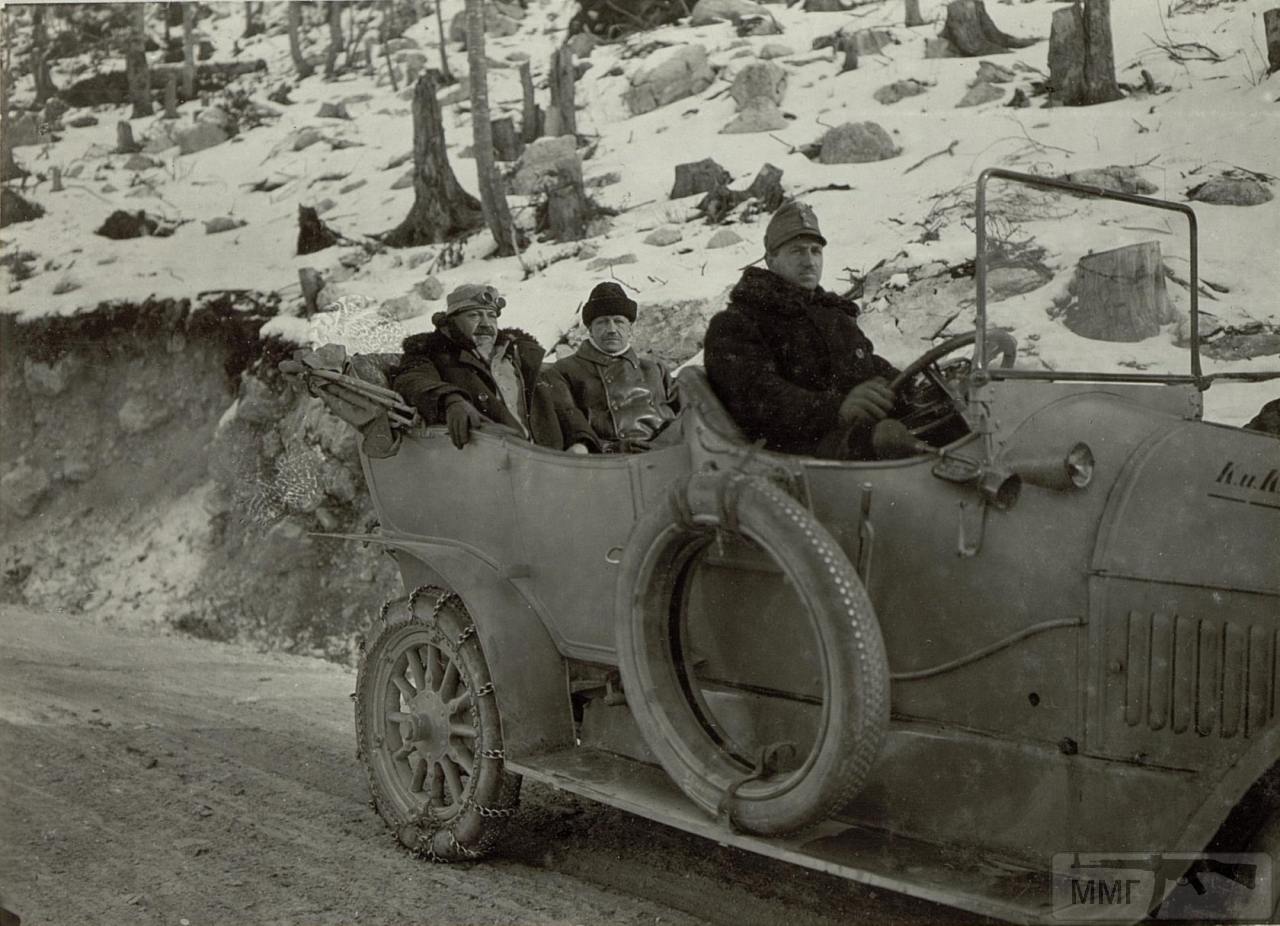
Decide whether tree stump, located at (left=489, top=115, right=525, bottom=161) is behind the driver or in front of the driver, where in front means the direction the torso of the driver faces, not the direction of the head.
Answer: behind

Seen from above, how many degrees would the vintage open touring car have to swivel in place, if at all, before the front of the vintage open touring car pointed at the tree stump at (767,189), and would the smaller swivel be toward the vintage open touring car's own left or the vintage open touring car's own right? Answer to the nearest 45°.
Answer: approximately 135° to the vintage open touring car's own left

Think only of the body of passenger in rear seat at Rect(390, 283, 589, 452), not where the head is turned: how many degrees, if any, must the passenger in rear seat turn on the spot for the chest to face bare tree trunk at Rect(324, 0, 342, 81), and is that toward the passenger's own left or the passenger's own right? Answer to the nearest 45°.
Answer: approximately 135° to the passenger's own left

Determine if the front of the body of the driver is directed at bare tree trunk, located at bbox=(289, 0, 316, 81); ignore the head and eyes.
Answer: no

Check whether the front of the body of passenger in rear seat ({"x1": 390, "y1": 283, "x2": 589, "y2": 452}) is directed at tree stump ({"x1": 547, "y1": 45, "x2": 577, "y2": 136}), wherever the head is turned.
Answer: no

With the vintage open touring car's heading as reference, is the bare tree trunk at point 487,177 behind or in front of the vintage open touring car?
behind

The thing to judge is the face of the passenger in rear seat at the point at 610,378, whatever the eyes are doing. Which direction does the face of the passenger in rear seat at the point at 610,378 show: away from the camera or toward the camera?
toward the camera

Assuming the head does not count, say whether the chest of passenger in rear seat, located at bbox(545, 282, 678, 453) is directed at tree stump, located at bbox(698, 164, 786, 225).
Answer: no

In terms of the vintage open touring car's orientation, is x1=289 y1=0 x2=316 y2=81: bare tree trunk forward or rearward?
rearward

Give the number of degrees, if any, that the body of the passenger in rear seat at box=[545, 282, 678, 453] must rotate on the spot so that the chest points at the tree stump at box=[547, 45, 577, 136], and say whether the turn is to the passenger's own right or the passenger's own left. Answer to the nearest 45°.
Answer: approximately 180°

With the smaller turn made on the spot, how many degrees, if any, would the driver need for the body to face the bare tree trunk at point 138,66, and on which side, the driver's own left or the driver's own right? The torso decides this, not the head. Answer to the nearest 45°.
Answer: approximately 180°

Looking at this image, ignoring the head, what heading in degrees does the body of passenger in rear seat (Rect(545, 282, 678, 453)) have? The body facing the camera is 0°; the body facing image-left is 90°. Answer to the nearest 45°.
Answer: approximately 0°

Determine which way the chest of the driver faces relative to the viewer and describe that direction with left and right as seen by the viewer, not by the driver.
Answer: facing the viewer and to the right of the viewer

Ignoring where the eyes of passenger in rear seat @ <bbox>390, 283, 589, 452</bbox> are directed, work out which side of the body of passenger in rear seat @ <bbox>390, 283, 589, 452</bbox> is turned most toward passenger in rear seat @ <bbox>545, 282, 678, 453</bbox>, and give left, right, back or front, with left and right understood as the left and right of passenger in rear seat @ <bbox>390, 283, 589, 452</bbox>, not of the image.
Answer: left
